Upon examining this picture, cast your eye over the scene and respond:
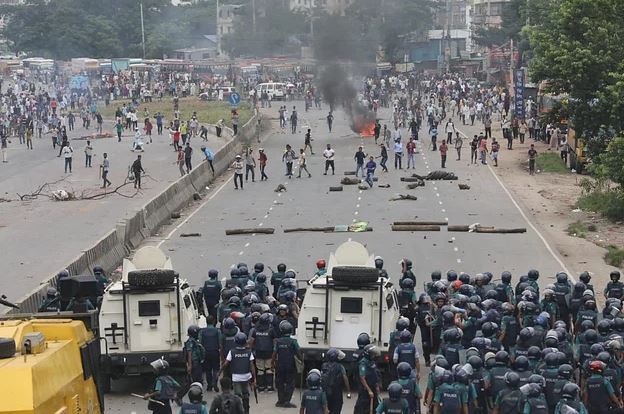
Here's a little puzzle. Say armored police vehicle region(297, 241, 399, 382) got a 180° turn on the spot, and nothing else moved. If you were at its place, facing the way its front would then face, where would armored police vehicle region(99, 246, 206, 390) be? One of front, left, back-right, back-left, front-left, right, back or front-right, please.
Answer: right

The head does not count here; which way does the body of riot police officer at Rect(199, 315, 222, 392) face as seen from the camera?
away from the camera

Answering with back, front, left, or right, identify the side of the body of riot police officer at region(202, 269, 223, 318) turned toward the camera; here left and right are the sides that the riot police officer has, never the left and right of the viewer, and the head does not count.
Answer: back

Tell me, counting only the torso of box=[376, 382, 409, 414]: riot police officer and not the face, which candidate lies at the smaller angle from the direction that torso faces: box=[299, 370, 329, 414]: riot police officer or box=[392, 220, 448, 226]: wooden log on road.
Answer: the wooden log on road

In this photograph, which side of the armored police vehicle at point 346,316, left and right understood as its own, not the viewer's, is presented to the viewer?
back

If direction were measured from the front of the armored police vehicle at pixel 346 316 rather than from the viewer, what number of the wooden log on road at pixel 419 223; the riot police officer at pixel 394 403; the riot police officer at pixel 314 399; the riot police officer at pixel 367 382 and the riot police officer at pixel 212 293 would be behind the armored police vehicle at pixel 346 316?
3

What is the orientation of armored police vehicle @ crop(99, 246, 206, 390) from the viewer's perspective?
away from the camera

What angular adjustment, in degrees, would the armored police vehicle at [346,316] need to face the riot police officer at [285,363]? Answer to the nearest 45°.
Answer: approximately 135° to its left

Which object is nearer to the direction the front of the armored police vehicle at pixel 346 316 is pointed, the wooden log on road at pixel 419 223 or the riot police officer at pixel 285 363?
the wooden log on road

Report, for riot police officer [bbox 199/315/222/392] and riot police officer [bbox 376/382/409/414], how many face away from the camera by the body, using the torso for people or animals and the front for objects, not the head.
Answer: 2

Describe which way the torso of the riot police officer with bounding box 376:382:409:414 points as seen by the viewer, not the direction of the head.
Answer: away from the camera

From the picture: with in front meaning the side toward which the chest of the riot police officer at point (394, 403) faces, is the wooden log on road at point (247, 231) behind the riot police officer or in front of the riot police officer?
in front
